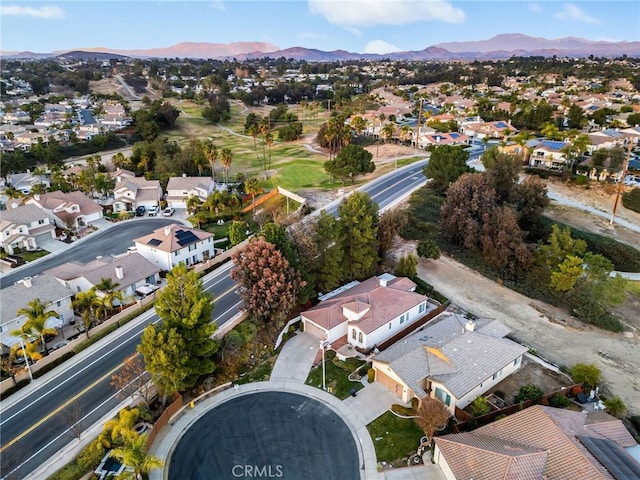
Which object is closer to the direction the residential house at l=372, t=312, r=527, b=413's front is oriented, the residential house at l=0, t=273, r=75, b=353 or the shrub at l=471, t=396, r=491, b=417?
the residential house

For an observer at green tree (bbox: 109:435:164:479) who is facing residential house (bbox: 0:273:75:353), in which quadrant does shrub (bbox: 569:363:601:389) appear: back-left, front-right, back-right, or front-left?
back-right

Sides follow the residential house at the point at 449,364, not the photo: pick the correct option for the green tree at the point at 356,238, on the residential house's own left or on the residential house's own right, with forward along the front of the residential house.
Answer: on the residential house's own right

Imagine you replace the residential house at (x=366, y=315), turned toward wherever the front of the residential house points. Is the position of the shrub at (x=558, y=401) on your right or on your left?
on your left

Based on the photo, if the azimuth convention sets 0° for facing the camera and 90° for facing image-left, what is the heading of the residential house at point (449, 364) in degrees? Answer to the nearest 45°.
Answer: approximately 45°

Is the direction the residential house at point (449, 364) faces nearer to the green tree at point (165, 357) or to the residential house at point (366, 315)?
the green tree

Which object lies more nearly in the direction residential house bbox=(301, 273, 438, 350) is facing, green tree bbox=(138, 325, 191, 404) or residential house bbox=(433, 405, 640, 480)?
the green tree

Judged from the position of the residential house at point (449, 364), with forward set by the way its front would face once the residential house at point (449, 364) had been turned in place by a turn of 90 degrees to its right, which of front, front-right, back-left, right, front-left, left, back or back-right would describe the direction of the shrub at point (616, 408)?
back-right

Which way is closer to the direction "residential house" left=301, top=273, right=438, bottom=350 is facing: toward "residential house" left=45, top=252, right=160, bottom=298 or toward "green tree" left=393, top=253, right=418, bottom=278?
the residential house
